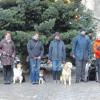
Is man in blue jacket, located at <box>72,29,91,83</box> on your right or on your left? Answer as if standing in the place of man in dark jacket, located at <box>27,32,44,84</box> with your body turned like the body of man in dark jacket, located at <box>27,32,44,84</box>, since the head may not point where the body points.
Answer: on your left

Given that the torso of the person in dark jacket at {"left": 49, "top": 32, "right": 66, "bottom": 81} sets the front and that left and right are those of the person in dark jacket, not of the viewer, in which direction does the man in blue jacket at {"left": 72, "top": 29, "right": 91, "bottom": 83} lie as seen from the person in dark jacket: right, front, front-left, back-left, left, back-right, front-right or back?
left

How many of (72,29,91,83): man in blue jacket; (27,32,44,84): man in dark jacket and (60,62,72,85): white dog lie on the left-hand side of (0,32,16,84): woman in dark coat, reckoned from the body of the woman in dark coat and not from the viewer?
3

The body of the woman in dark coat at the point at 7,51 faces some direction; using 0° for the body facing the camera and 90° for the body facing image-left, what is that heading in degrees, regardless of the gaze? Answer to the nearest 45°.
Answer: approximately 0°

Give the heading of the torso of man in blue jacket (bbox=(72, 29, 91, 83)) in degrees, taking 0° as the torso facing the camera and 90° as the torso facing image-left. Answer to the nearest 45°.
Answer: approximately 0°

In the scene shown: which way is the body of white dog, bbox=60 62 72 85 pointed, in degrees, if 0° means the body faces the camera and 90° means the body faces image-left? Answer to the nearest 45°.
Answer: approximately 315°

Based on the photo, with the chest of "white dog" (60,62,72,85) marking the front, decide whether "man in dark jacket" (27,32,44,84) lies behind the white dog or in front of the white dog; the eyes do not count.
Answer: behind
